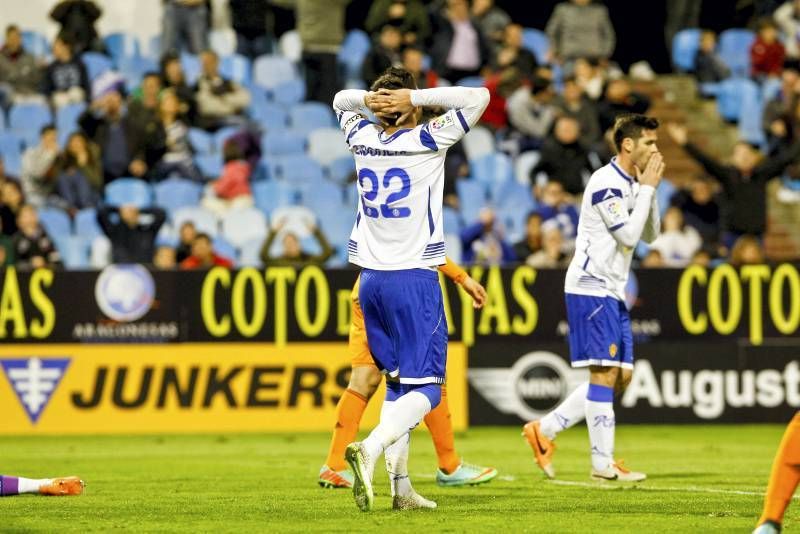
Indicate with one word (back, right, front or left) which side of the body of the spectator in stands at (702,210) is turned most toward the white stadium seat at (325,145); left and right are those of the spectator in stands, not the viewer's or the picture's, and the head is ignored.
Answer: right

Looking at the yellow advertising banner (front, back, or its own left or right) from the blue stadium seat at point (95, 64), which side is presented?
back

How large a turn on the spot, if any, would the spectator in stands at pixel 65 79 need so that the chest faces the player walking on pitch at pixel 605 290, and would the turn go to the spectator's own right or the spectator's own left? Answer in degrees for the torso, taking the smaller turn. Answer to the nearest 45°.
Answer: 0° — they already face them

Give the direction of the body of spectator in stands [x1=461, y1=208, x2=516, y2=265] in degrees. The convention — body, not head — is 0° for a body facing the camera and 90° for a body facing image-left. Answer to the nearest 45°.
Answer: approximately 0°

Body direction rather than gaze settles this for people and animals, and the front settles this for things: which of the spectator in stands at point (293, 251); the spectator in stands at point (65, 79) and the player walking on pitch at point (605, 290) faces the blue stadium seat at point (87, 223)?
the spectator in stands at point (65, 79)

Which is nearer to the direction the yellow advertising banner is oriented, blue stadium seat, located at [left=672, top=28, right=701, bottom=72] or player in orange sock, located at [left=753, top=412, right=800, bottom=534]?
the player in orange sock
